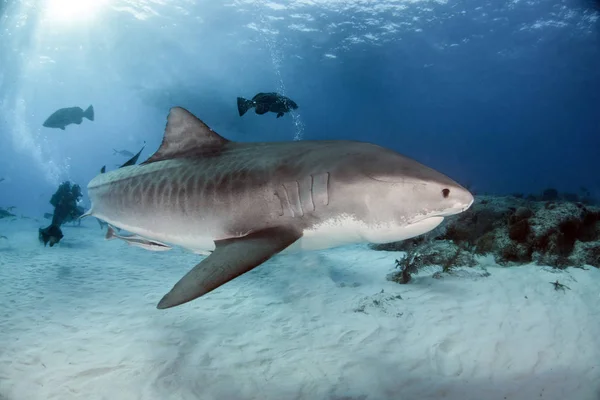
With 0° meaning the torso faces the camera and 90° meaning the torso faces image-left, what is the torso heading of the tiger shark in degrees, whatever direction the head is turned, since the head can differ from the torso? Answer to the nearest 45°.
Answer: approximately 270°

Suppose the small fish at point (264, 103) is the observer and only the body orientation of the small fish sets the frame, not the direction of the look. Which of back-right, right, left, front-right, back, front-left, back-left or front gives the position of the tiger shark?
right

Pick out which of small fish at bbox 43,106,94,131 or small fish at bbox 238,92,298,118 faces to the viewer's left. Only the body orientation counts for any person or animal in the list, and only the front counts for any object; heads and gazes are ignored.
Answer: small fish at bbox 43,106,94,131

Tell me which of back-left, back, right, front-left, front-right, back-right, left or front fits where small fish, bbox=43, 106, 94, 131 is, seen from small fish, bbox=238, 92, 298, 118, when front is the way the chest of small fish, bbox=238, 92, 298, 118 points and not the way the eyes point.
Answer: back-left

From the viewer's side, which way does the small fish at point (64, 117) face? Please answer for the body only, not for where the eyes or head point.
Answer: to the viewer's left

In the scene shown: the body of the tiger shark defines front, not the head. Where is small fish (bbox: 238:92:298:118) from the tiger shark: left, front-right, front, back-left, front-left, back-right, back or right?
left

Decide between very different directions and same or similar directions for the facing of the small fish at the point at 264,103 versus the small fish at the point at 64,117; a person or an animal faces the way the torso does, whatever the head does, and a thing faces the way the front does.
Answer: very different directions

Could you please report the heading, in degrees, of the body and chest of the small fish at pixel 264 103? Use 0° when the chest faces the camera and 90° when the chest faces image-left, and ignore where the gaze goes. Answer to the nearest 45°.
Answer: approximately 270°

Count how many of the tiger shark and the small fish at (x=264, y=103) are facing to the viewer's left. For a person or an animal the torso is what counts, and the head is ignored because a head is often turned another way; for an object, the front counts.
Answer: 0
